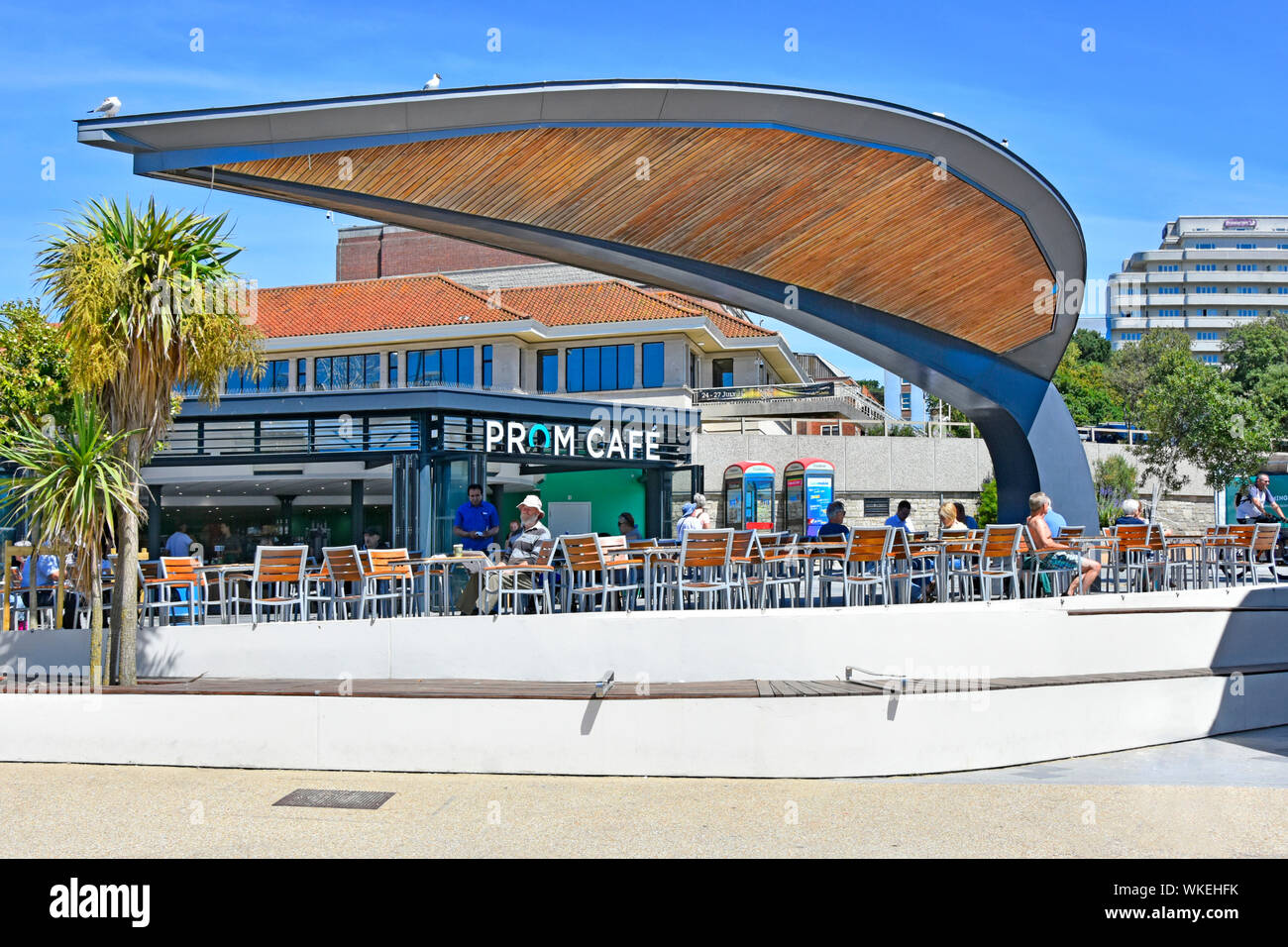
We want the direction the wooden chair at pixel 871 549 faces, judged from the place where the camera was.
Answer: facing away from the viewer and to the left of the viewer

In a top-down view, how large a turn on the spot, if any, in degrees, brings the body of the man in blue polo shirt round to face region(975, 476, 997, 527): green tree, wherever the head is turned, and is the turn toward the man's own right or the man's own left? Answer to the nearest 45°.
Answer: approximately 135° to the man's own left

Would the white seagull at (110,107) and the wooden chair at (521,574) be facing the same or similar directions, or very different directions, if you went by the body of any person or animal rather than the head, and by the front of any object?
very different directions

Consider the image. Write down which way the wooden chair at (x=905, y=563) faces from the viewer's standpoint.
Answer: facing away from the viewer and to the right of the viewer

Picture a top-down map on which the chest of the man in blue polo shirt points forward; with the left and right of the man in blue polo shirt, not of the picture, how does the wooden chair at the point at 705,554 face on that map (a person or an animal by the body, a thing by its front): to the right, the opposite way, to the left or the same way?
the opposite way

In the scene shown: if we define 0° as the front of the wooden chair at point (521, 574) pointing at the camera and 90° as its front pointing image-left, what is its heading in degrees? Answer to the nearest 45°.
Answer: approximately 90°

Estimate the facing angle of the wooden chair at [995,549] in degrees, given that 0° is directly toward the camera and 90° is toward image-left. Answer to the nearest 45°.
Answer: approximately 135°

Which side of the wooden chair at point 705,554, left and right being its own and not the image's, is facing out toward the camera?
back

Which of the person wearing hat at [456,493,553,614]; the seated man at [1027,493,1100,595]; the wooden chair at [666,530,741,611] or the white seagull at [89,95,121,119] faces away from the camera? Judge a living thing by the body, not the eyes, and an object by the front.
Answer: the wooden chair

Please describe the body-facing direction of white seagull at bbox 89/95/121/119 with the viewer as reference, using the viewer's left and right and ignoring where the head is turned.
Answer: facing to the right of the viewer
